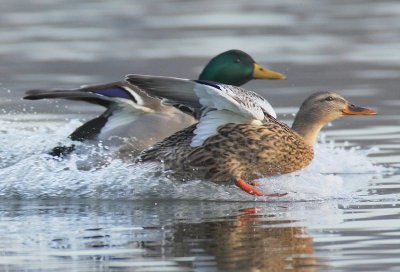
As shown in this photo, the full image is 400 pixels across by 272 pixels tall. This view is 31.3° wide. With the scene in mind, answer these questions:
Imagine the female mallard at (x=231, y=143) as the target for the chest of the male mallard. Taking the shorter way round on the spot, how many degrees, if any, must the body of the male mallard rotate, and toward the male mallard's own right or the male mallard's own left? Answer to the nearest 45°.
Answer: approximately 45° to the male mallard's own right

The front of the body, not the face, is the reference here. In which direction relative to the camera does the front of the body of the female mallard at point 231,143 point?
to the viewer's right

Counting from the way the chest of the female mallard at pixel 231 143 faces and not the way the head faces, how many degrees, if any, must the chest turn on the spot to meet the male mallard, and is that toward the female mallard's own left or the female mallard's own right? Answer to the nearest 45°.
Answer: approximately 135° to the female mallard's own left

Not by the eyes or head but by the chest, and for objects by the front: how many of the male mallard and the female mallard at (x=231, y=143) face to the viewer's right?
2

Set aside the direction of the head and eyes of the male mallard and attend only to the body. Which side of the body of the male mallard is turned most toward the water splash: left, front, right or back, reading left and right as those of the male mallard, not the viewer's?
right

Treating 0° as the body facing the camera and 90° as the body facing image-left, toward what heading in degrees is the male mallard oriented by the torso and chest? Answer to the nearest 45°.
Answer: approximately 270°
